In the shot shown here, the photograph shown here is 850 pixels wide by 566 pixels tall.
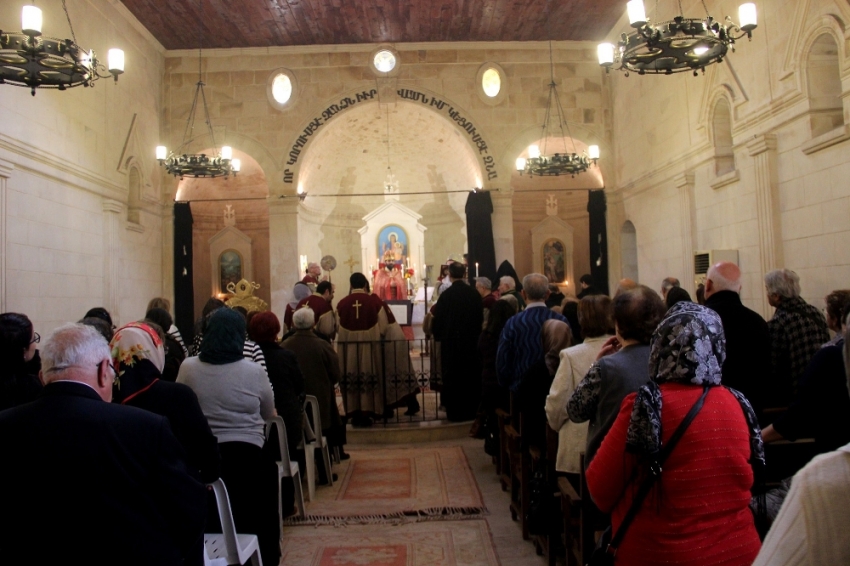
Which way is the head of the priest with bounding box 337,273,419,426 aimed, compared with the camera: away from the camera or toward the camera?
away from the camera

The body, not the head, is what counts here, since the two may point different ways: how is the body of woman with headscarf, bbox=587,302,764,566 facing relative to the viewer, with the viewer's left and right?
facing away from the viewer

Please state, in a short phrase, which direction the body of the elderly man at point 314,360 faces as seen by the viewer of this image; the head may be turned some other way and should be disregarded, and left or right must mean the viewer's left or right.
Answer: facing away from the viewer

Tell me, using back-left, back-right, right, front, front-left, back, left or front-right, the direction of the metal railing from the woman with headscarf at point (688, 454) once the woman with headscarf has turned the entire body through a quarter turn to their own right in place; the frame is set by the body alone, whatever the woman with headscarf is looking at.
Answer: back-left

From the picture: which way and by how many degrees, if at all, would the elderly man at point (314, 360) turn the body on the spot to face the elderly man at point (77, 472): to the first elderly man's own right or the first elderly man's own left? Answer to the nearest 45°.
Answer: approximately 180°

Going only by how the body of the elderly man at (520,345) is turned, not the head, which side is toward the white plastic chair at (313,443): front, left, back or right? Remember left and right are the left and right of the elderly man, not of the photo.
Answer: left

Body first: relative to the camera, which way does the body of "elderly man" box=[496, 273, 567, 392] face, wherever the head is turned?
away from the camera

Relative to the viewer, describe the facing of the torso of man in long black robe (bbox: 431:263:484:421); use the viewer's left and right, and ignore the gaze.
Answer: facing away from the viewer

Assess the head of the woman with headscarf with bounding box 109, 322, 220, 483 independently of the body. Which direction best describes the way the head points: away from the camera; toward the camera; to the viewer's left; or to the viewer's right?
away from the camera
